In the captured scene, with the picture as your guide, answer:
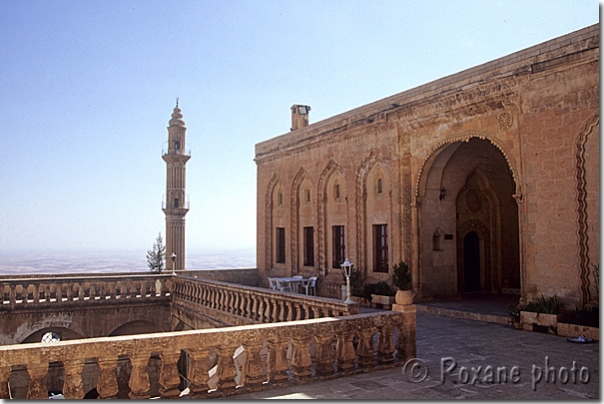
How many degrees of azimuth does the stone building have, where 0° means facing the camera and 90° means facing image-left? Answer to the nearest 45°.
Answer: approximately 45°

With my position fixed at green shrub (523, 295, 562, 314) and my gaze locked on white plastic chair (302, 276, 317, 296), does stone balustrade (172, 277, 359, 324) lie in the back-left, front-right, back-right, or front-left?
front-left

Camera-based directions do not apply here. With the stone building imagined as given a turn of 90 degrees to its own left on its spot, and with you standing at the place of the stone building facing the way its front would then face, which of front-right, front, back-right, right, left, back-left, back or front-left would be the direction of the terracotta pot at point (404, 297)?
front-right

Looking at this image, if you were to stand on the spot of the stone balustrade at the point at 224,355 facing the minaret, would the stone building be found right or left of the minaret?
right

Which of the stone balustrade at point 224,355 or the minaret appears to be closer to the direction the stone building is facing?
the stone balustrade

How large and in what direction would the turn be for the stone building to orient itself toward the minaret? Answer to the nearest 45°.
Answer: approximately 90° to its right

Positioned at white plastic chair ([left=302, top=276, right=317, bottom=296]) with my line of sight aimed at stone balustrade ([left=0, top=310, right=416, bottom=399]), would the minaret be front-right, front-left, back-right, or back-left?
back-right

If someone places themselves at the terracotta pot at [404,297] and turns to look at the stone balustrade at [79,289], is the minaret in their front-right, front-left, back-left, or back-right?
front-right

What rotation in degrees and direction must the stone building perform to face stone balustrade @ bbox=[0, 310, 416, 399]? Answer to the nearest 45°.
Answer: approximately 45° to its left

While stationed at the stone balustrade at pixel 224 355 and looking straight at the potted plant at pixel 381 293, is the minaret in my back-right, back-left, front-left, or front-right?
front-left

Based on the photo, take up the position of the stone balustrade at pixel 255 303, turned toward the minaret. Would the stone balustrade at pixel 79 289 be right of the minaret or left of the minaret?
left
